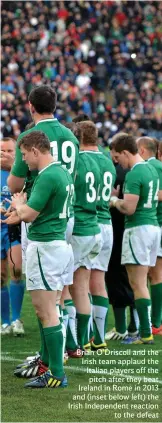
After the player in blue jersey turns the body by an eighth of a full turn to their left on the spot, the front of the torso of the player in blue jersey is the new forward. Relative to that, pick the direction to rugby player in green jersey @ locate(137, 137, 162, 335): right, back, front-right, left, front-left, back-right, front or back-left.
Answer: front-left

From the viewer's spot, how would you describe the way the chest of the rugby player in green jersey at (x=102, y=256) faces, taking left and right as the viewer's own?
facing away from the viewer and to the left of the viewer

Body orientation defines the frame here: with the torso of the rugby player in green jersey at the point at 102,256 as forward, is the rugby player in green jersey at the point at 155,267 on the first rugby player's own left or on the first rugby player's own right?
on the first rugby player's own right

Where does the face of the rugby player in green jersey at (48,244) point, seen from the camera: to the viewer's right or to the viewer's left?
to the viewer's left

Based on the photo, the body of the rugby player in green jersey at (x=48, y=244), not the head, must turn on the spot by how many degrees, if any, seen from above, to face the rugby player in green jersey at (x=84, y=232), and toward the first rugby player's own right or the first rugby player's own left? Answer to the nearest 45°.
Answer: approximately 90° to the first rugby player's own right

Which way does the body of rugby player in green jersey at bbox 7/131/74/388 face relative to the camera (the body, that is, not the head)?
to the viewer's left

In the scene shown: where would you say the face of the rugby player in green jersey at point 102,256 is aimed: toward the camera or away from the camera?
away from the camera

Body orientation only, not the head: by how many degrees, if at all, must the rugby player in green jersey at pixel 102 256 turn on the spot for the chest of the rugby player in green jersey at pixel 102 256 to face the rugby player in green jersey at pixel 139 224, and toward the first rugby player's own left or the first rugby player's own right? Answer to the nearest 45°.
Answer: approximately 90° to the first rugby player's own right

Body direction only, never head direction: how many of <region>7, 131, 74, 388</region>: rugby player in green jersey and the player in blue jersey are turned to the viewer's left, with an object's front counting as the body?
1

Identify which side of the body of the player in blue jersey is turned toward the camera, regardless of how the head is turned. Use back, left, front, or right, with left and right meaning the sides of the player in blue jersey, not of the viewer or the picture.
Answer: front

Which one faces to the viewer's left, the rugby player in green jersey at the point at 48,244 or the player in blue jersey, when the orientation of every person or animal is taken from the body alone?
the rugby player in green jersey

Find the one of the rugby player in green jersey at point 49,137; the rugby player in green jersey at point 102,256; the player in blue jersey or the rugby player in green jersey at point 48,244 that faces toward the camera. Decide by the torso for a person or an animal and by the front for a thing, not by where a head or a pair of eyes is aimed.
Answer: the player in blue jersey

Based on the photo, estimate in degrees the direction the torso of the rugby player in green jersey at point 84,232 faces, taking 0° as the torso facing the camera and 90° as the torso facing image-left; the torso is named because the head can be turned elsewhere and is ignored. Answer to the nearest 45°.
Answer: approximately 135°

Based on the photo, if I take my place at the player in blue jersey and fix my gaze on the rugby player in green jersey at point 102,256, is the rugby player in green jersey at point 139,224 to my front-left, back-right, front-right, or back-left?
front-left
